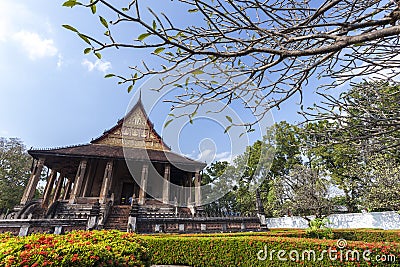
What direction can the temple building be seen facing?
toward the camera

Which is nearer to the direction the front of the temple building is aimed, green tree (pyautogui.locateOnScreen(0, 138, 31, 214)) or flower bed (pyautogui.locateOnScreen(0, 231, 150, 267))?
the flower bed

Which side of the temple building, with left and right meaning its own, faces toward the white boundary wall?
left

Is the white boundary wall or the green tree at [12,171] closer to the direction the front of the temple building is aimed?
the white boundary wall

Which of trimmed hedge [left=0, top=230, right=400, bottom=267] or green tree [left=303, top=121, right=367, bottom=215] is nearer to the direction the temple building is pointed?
the trimmed hedge

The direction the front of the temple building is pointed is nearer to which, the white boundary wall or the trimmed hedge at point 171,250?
the trimmed hedge

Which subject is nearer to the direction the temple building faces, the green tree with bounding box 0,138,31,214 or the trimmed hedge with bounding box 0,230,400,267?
the trimmed hedge

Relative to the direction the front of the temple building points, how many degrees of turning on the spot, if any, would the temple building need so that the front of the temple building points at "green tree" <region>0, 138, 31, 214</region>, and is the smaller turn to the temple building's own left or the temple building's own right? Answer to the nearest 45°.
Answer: approximately 135° to the temple building's own right

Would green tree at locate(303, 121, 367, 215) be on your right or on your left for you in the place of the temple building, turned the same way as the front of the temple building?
on your left

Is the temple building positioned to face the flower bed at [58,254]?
yes

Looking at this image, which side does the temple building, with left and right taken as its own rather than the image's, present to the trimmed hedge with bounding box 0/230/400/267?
front
